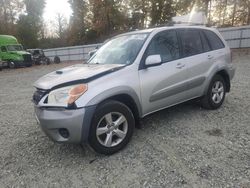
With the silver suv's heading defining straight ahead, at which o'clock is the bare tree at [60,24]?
The bare tree is roughly at 4 o'clock from the silver suv.

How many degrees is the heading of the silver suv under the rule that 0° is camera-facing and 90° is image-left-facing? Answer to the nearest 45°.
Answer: approximately 45°
